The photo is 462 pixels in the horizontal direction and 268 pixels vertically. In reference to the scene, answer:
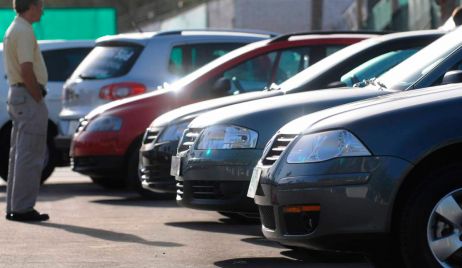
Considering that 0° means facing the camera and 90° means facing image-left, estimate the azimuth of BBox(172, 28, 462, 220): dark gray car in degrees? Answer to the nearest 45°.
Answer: approximately 45°

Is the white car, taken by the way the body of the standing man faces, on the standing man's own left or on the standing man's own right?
on the standing man's own left

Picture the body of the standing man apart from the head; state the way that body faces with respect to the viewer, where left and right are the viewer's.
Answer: facing to the right of the viewer

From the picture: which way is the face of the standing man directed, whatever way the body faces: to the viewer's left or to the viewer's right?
to the viewer's right

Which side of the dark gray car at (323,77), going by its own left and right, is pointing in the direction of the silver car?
right
